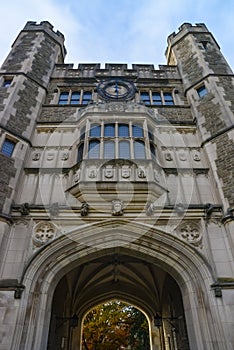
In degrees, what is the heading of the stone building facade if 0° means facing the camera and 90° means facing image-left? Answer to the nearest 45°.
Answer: approximately 0°
